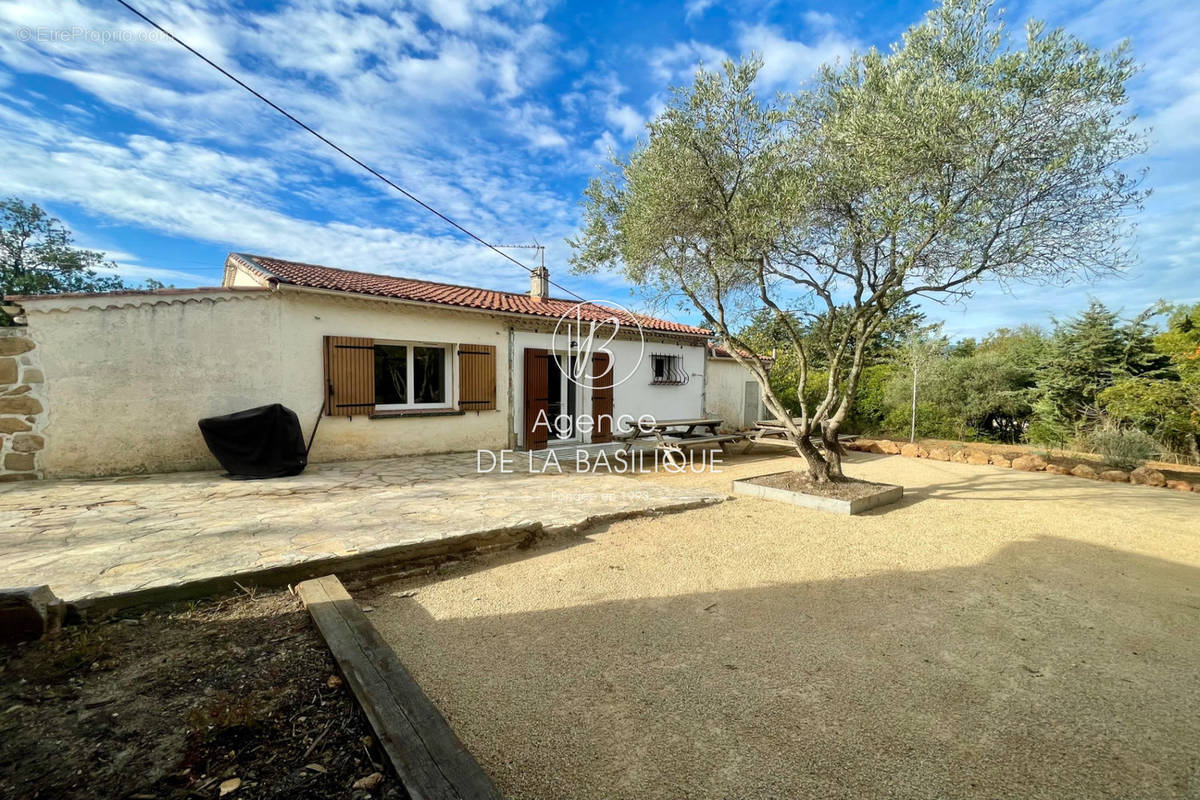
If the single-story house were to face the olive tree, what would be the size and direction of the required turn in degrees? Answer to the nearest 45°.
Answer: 0° — it already faces it

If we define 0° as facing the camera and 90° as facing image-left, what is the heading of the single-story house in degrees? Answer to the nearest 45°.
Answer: approximately 315°

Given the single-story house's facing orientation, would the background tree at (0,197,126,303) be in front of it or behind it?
behind
